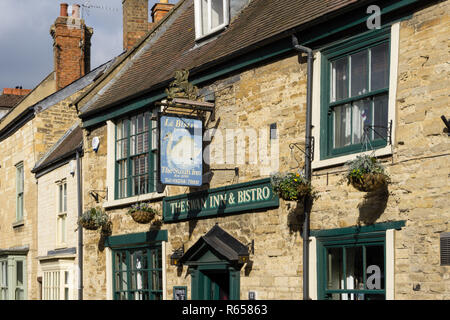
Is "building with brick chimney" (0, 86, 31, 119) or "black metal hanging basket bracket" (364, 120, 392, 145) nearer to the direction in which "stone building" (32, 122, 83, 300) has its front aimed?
the black metal hanging basket bracket

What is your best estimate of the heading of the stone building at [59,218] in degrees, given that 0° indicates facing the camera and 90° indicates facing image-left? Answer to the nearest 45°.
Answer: approximately 45°

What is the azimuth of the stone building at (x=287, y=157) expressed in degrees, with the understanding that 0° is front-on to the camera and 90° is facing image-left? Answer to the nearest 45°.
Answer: approximately 45°

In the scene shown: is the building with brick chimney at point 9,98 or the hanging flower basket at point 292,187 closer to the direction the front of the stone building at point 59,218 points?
the hanging flower basket

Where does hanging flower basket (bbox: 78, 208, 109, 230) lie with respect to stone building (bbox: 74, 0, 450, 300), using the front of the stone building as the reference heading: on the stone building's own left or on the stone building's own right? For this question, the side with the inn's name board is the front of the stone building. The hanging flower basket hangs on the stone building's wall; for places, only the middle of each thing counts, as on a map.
on the stone building's own right

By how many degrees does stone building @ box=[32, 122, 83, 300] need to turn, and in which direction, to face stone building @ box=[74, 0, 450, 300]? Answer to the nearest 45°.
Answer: approximately 45° to its left

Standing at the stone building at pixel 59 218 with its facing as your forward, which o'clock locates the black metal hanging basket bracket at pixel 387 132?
The black metal hanging basket bracket is roughly at 10 o'clock from the stone building.

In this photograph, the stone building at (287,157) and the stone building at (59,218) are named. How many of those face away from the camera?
0
